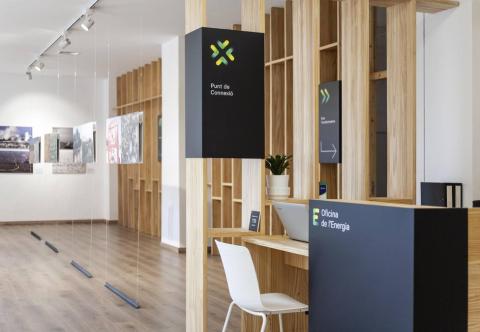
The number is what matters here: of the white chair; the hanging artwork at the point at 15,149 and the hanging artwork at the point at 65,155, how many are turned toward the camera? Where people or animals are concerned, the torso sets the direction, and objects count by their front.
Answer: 2

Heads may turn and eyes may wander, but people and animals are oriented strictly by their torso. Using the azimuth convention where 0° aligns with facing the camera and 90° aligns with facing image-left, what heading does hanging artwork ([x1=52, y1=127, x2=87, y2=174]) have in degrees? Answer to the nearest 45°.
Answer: approximately 0°

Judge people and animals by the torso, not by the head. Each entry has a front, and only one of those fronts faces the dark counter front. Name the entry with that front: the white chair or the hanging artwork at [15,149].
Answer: the hanging artwork

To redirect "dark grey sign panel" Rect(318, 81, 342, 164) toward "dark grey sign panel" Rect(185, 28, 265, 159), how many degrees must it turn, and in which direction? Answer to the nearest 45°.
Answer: approximately 45° to its left

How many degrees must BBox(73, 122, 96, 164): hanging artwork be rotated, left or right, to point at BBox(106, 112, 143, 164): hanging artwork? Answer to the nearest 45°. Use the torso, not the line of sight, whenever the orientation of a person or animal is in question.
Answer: approximately 45° to its left

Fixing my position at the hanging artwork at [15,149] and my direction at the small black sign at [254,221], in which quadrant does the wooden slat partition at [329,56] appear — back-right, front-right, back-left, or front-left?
front-left

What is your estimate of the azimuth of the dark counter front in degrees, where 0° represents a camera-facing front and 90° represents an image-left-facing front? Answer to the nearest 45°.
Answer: approximately 45°

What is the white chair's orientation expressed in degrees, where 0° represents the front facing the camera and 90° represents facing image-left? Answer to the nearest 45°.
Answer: approximately 225°

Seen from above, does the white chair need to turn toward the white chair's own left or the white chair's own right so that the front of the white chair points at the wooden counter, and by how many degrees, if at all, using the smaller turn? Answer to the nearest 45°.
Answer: approximately 45° to the white chair's own left

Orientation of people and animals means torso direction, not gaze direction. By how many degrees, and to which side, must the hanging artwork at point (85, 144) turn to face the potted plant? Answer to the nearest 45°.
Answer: approximately 90° to its left

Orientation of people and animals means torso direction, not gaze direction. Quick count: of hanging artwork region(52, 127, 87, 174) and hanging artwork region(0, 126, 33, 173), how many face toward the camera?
2

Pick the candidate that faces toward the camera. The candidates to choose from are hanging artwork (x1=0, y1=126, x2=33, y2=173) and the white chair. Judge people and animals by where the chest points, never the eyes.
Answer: the hanging artwork

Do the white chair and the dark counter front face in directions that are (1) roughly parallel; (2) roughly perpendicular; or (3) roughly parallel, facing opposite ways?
roughly parallel, facing opposite ways

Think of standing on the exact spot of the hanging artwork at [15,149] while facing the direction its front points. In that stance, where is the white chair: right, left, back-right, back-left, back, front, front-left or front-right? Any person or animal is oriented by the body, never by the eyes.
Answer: front
